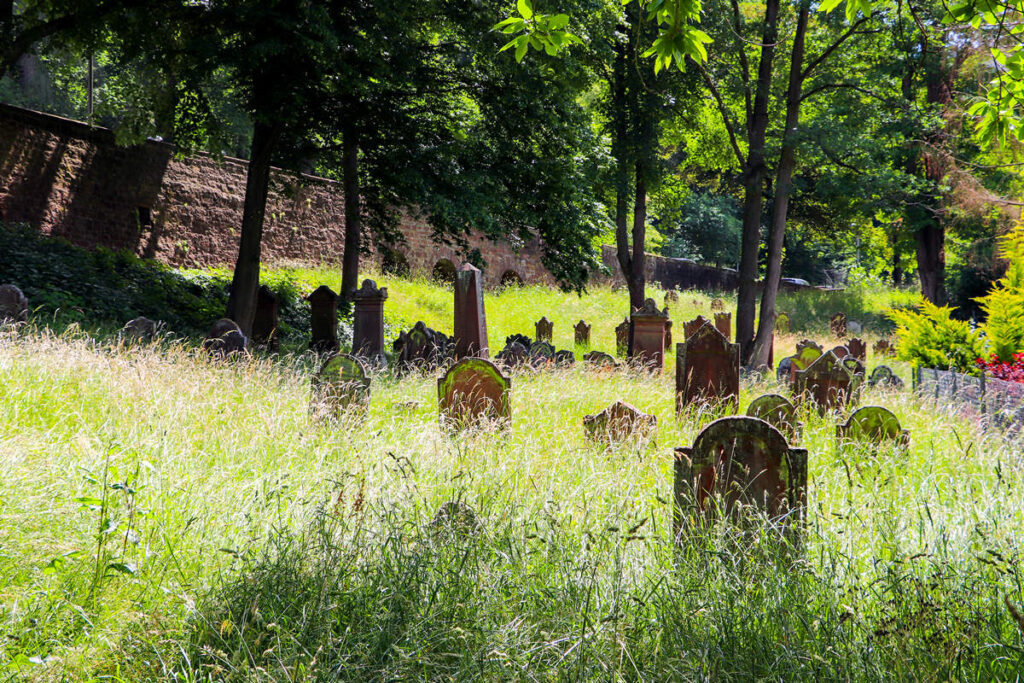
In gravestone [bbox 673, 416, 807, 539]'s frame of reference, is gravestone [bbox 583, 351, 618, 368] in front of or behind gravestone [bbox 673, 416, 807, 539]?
behind

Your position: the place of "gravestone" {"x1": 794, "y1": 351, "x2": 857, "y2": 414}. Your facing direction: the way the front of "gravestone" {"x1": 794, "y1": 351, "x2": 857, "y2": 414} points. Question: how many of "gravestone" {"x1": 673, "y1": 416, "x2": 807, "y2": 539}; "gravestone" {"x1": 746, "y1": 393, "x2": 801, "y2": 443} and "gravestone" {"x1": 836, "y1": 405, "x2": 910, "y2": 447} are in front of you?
3

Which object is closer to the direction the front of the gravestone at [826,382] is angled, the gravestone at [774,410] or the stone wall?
the gravestone

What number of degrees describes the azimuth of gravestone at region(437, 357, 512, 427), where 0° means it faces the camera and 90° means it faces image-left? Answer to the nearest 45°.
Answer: approximately 0°

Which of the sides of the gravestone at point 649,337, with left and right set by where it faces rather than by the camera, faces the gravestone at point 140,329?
right

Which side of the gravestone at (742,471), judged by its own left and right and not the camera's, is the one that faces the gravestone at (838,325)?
back

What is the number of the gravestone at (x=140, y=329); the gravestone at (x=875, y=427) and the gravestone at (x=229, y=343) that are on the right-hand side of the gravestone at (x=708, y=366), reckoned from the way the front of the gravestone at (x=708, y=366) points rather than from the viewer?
2

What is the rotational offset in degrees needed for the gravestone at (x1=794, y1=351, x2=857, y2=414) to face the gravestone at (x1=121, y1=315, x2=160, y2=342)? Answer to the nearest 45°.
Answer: approximately 90° to its right
